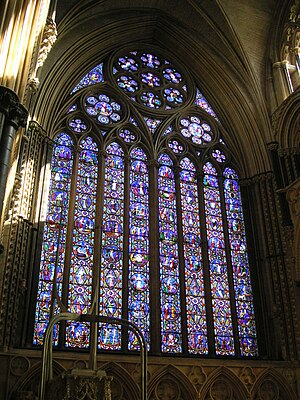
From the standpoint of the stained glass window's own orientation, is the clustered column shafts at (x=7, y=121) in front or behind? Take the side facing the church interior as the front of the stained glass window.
in front

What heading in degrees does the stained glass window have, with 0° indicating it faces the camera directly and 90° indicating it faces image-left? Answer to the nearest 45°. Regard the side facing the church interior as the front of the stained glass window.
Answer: approximately 0°
